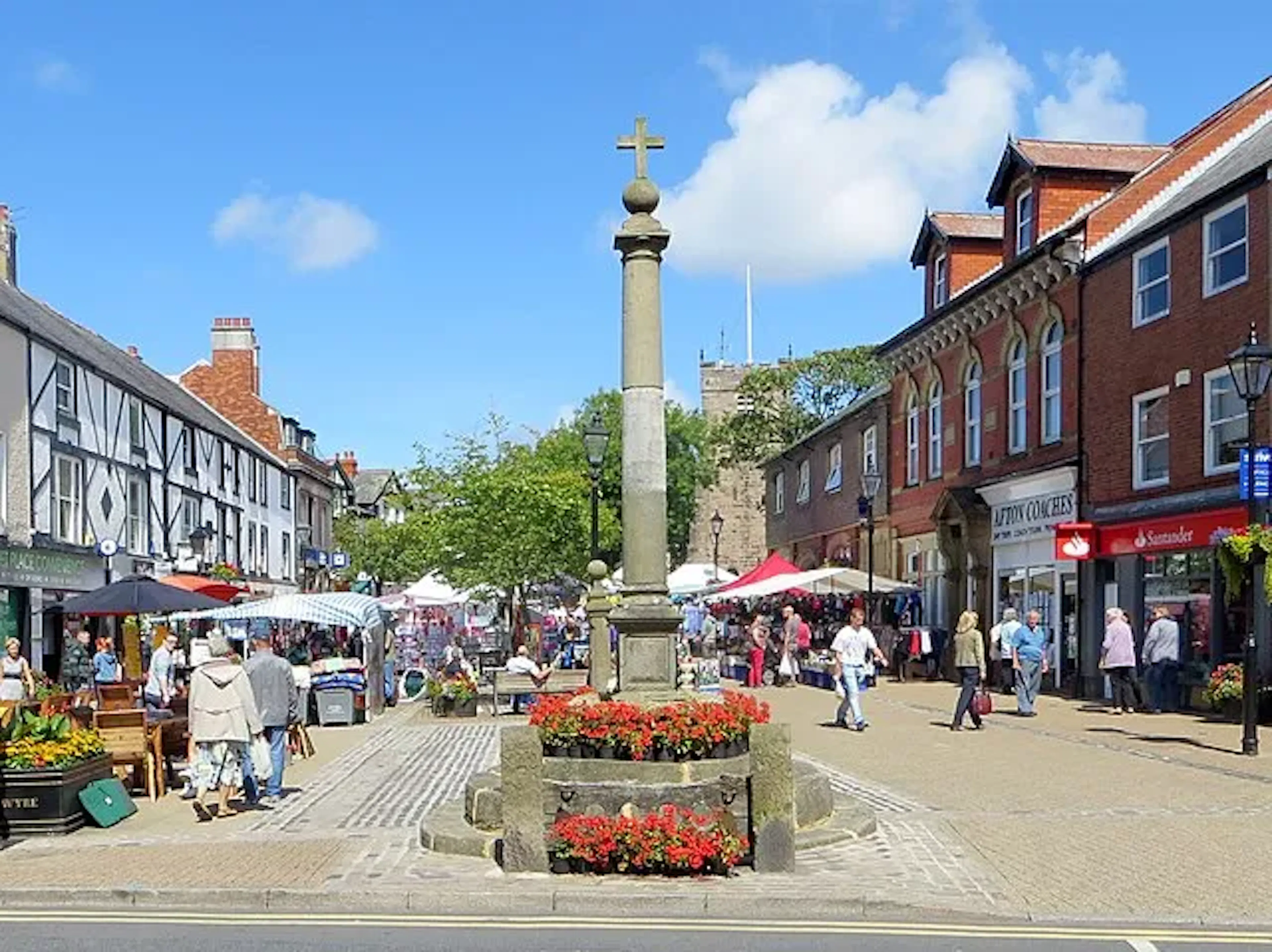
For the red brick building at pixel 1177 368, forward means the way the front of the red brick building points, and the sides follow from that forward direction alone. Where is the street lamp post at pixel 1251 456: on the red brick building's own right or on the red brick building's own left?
on the red brick building's own left

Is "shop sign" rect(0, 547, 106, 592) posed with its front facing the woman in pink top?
yes

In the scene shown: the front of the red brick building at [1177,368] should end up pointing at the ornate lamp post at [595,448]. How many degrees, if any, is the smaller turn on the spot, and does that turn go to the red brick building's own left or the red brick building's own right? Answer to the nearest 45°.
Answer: approximately 45° to the red brick building's own right

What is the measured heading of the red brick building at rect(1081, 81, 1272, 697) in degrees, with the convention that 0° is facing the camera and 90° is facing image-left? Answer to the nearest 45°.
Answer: approximately 45°

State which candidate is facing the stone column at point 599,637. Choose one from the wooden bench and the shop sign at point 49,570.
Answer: the shop sign
